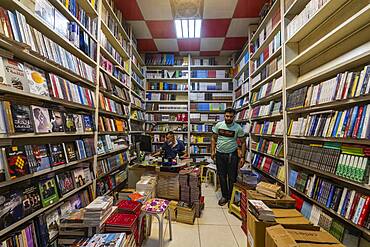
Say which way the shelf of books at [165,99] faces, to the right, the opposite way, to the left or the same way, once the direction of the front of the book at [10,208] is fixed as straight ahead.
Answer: to the right

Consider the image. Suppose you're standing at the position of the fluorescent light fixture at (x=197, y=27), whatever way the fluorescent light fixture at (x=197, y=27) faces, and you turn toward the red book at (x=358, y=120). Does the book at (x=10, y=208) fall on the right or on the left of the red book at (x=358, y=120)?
right

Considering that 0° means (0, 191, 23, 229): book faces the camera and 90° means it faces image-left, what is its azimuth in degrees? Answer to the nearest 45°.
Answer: approximately 315°

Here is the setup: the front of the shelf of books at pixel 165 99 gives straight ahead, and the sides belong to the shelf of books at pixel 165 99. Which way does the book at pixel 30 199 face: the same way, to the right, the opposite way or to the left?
to the left

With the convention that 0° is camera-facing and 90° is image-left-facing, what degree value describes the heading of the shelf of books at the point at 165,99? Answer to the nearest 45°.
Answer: approximately 0°

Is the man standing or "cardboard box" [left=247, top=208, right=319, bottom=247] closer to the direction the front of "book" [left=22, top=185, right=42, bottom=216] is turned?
the cardboard box

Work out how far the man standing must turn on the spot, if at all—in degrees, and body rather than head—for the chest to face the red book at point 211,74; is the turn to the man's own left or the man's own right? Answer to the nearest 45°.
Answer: approximately 180°

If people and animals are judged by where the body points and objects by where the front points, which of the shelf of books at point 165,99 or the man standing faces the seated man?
the shelf of books

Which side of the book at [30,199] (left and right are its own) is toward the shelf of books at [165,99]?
left

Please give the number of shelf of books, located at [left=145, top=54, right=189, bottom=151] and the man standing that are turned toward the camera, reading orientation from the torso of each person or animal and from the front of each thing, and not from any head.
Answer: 2
